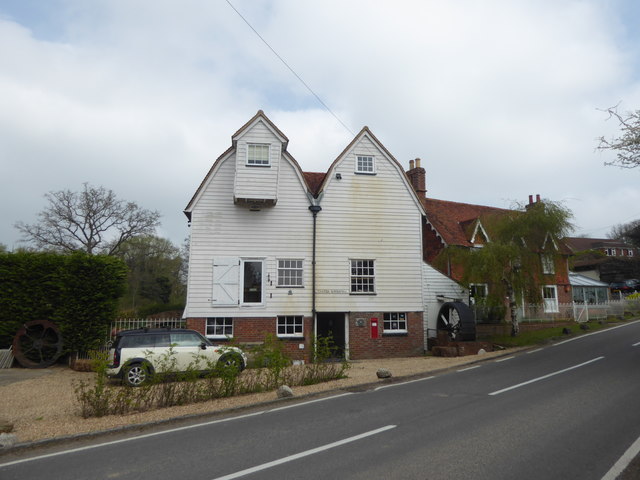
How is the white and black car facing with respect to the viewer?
to the viewer's right

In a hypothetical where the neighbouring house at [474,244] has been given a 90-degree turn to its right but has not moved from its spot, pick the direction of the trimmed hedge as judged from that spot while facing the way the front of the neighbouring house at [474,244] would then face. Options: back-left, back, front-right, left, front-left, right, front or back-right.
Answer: front

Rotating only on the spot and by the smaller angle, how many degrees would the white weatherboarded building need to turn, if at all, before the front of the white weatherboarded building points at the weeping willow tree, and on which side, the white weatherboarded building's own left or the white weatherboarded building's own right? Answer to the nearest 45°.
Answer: approximately 90° to the white weatherboarded building's own left

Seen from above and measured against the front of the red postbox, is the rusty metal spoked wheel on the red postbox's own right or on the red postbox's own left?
on the red postbox's own right

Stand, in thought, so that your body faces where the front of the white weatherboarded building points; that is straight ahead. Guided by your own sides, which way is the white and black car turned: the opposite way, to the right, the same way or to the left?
to the left

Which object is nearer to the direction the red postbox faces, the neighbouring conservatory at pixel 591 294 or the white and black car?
the white and black car

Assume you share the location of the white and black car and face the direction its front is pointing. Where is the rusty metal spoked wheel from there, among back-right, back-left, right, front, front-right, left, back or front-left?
back-left

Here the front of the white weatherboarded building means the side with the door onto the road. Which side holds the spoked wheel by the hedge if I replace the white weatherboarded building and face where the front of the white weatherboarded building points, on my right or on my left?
on my right

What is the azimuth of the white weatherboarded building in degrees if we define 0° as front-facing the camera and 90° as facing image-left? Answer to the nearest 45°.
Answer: approximately 0°

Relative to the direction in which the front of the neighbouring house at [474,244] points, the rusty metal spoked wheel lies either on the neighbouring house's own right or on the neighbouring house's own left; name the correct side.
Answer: on the neighbouring house's own right

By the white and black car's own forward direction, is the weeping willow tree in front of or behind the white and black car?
in front

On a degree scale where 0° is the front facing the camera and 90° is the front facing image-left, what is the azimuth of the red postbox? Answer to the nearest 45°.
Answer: approximately 0°

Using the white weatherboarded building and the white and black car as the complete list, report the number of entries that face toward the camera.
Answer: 1
